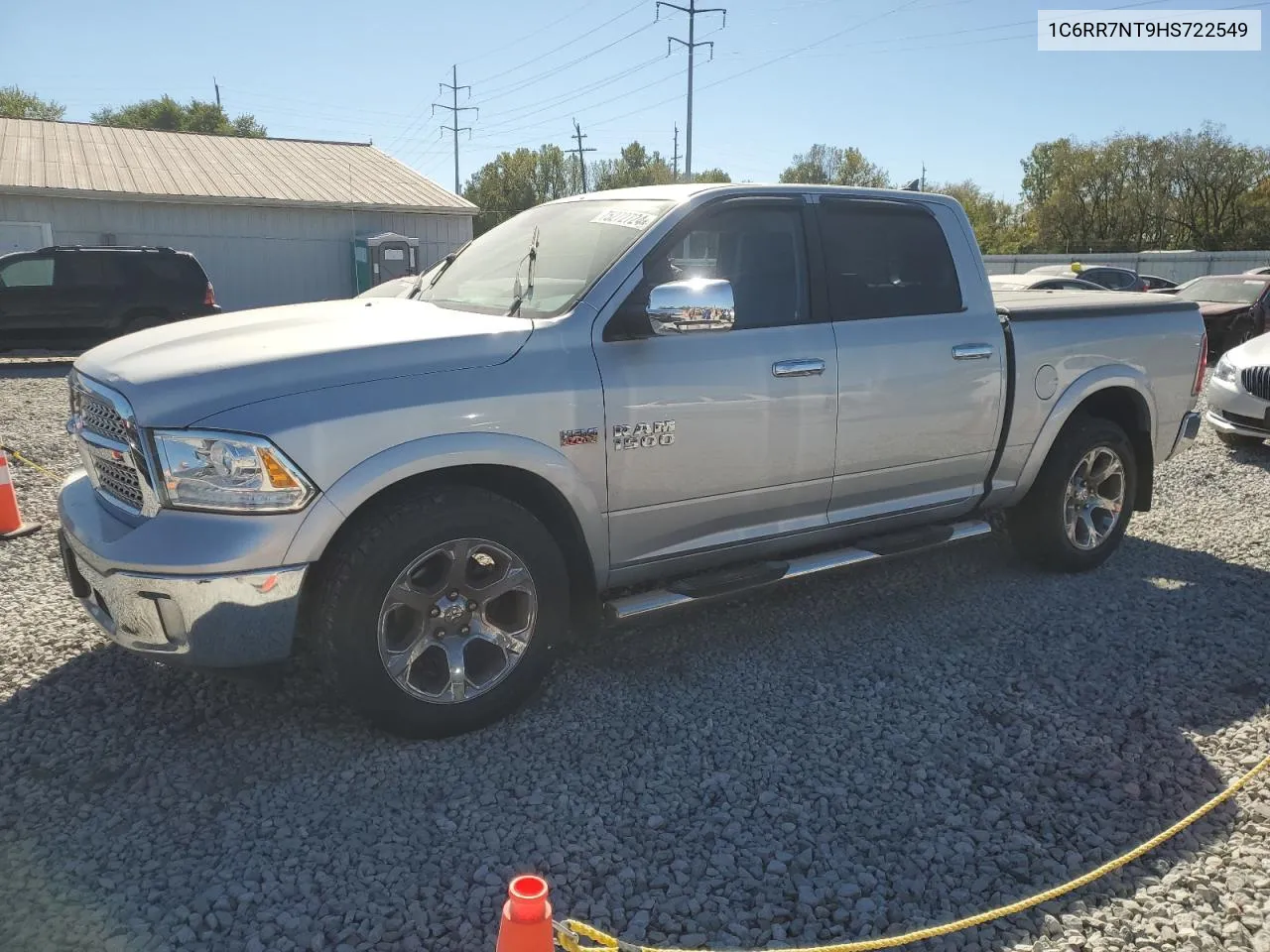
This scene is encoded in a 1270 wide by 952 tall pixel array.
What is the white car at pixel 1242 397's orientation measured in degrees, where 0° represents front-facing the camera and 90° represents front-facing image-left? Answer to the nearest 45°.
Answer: approximately 45°

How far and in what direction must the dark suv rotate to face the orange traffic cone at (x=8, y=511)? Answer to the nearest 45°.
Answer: approximately 90° to its left

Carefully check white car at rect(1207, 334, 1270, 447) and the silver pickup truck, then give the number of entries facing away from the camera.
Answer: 0

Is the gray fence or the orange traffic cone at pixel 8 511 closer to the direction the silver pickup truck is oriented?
the orange traffic cone

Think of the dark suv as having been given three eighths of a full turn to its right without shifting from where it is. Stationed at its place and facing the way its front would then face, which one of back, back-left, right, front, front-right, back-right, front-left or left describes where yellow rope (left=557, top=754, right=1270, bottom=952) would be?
back-right

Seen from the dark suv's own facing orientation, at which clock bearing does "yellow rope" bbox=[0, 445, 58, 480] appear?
The yellow rope is roughly at 9 o'clock from the dark suv.

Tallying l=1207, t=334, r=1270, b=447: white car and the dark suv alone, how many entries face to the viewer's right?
0

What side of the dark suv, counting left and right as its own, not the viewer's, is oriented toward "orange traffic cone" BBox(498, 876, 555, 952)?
left

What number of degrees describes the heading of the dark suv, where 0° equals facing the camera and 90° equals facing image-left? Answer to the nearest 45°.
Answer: approximately 90°

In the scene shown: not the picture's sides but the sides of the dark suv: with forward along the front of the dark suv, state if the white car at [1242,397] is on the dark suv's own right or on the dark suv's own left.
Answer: on the dark suv's own left

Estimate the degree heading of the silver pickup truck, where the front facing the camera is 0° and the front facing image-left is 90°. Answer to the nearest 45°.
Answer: approximately 45°

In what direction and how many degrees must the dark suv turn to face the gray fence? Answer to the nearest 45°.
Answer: approximately 180°
